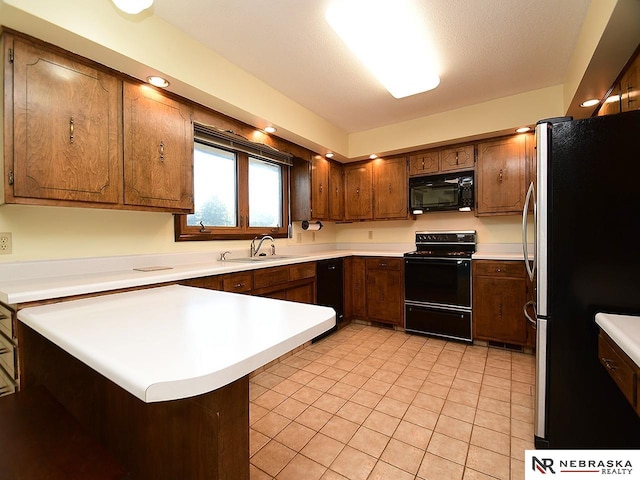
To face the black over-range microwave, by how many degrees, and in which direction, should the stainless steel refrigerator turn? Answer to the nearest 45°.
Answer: approximately 45° to its right

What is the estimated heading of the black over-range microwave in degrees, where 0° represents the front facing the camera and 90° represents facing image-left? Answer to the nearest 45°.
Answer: approximately 0°

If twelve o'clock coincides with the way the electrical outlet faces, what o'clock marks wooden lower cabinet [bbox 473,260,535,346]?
The wooden lower cabinet is roughly at 10 o'clock from the electrical outlet.

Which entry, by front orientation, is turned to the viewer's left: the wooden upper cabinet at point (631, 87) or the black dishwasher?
the wooden upper cabinet

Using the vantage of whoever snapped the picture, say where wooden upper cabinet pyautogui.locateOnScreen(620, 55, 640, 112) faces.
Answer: facing to the left of the viewer

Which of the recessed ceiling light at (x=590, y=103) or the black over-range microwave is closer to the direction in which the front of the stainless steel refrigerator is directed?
the black over-range microwave

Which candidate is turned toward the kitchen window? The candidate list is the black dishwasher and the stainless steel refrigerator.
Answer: the stainless steel refrigerator

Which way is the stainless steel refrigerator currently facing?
to the viewer's left

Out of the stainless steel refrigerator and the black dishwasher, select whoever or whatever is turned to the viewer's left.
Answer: the stainless steel refrigerator
